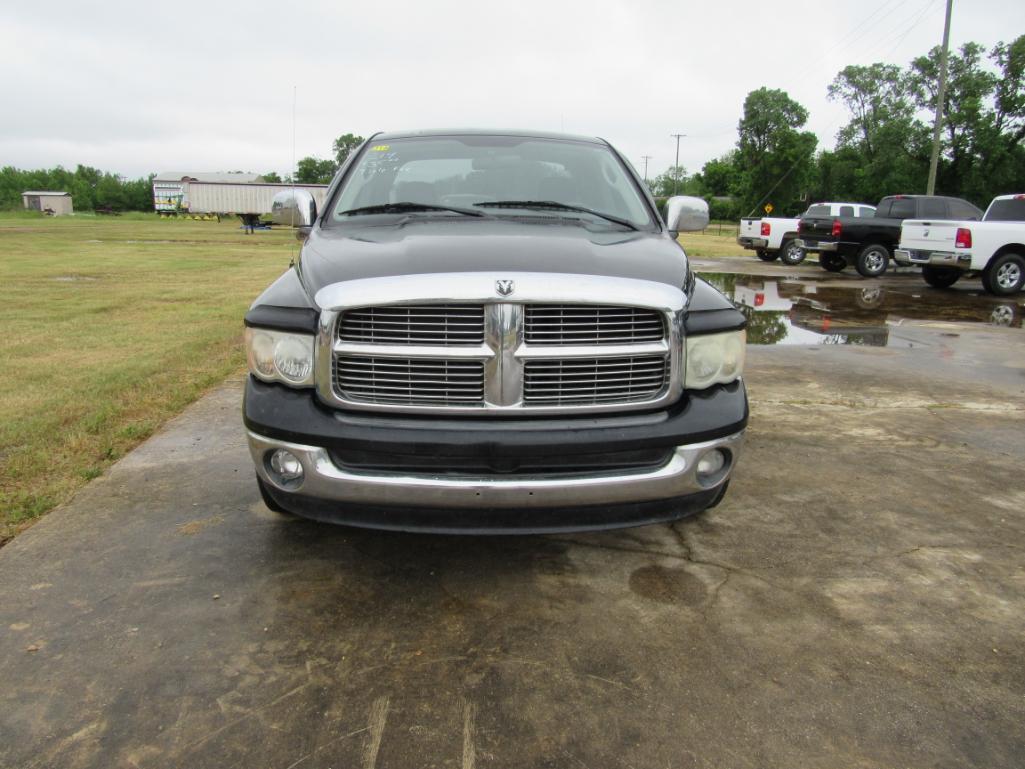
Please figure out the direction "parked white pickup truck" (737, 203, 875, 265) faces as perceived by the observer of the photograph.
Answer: facing away from the viewer and to the right of the viewer

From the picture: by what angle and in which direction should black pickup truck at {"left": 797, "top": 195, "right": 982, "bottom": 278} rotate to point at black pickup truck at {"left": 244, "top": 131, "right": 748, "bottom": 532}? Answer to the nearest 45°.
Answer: approximately 135° to its right

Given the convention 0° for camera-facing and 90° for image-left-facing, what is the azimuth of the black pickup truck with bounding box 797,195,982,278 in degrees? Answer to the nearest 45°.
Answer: approximately 225°

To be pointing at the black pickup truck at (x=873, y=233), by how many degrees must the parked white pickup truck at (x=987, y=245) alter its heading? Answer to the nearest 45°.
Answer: approximately 90° to its left

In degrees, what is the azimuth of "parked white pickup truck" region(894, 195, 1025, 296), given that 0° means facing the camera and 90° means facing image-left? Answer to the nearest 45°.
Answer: approximately 225°
